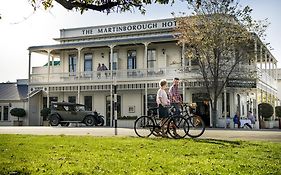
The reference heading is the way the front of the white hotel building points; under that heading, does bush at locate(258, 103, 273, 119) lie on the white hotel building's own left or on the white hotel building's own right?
on the white hotel building's own left

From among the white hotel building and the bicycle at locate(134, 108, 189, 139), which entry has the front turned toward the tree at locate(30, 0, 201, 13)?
the white hotel building

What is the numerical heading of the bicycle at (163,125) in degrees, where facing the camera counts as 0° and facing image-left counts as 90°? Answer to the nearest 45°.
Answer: approximately 270°

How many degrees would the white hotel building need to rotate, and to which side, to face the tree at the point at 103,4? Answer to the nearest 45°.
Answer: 0° — it already faces it

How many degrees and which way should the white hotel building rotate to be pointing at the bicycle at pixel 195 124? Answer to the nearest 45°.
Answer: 0° — it already faces it

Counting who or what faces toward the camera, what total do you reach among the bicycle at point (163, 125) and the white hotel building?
1
